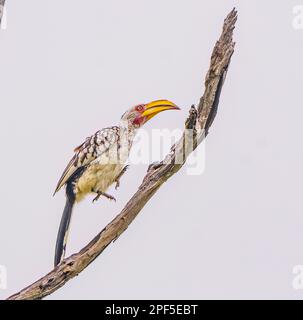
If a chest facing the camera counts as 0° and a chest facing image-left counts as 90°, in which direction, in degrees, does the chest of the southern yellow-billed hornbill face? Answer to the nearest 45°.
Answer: approximately 270°
